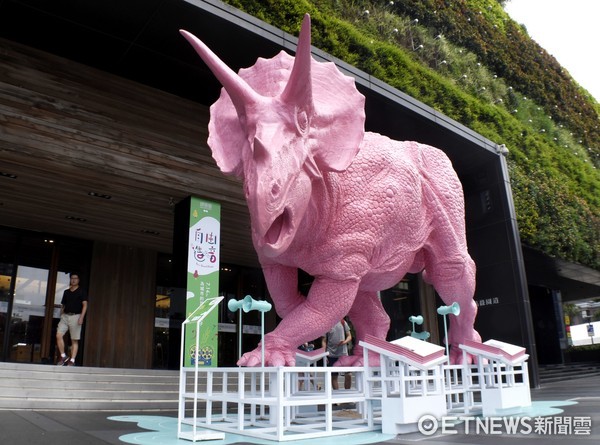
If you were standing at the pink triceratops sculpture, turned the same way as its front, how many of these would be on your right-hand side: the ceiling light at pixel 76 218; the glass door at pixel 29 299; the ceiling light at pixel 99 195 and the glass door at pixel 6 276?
4

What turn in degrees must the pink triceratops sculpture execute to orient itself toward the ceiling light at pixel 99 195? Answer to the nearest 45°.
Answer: approximately 90° to its right

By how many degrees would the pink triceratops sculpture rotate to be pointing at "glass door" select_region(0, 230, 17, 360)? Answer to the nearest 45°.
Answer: approximately 90° to its right

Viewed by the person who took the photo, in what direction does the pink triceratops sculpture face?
facing the viewer and to the left of the viewer

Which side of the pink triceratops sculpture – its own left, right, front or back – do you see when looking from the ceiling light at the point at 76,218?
right

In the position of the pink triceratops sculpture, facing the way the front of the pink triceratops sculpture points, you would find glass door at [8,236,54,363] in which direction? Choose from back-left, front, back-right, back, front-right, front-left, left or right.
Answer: right

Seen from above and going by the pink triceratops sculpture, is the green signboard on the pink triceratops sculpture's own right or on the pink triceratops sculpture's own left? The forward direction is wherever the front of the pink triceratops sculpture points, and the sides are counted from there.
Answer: on the pink triceratops sculpture's own right
